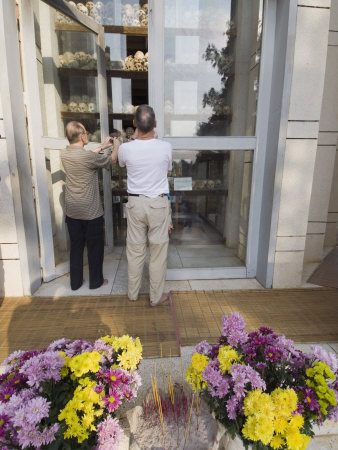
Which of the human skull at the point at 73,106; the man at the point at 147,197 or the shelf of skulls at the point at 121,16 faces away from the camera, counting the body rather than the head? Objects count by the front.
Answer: the man

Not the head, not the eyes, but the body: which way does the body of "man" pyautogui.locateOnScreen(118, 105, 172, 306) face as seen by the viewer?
away from the camera

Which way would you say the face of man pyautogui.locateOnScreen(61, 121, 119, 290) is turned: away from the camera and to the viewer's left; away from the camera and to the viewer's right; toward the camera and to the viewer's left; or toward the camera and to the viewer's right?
away from the camera and to the viewer's right

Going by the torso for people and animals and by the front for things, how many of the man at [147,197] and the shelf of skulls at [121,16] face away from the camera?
1

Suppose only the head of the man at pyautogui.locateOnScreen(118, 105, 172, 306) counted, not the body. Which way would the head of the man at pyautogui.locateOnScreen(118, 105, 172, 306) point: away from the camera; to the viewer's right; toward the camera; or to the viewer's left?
away from the camera

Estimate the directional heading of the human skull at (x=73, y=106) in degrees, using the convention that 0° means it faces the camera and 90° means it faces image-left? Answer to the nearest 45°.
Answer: approximately 0°

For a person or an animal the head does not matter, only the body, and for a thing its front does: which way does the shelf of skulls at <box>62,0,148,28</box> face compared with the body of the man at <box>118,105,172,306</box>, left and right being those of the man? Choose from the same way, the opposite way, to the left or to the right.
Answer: the opposite way

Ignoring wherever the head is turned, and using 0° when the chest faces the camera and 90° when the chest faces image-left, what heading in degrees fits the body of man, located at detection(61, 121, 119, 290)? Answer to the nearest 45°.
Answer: approximately 225°
